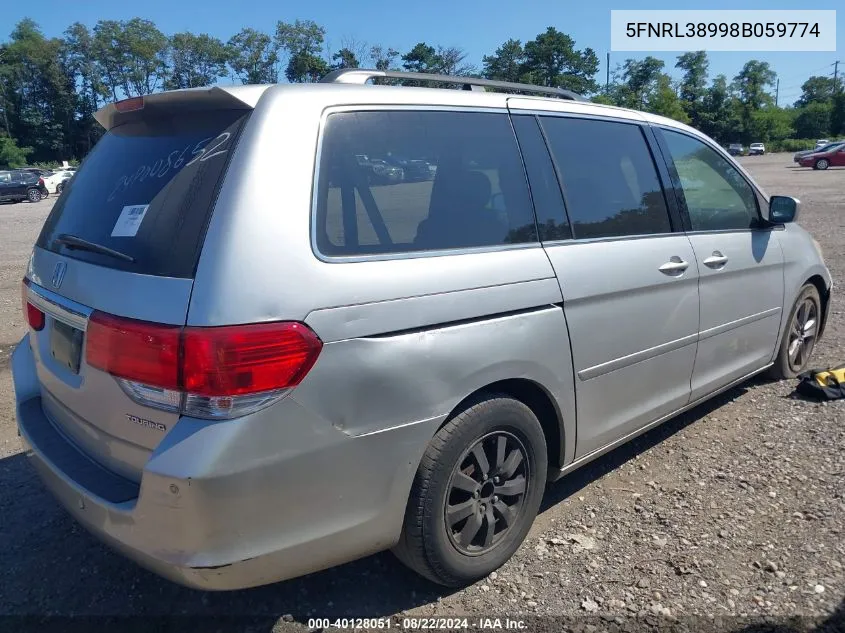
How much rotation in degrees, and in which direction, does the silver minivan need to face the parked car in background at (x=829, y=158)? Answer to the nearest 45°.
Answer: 0° — it already faces it

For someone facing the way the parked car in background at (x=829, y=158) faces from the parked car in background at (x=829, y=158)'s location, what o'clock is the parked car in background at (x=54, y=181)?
the parked car in background at (x=54, y=181) is roughly at 11 o'clock from the parked car in background at (x=829, y=158).

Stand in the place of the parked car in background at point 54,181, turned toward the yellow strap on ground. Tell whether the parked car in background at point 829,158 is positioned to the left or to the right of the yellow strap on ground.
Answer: left

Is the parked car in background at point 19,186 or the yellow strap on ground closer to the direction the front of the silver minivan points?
the yellow strap on ground

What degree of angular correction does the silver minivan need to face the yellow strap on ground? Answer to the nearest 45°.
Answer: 0° — it already faces it

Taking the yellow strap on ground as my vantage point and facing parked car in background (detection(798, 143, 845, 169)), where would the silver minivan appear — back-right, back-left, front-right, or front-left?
back-left

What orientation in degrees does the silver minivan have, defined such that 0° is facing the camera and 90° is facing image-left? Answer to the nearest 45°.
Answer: approximately 225°

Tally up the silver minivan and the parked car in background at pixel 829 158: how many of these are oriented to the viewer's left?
1

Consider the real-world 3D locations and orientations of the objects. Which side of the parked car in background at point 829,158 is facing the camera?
left

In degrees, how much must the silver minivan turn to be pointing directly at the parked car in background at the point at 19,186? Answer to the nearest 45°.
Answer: approximately 90° to its left

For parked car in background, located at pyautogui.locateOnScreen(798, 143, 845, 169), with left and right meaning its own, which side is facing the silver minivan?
left

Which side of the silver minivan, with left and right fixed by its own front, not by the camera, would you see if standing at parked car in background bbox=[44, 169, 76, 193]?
left
